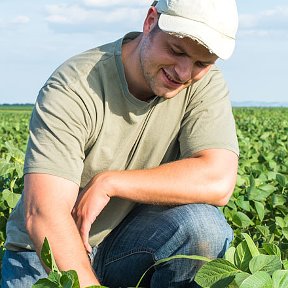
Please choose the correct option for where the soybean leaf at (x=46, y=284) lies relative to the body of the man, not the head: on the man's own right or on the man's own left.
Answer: on the man's own right

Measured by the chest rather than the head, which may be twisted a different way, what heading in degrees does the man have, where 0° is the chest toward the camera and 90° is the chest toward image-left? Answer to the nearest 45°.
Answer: approximately 315°

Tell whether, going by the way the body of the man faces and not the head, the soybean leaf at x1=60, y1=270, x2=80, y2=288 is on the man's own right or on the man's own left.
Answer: on the man's own right

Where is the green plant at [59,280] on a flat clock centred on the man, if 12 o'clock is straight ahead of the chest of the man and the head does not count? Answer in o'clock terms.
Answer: The green plant is roughly at 2 o'clock from the man.
